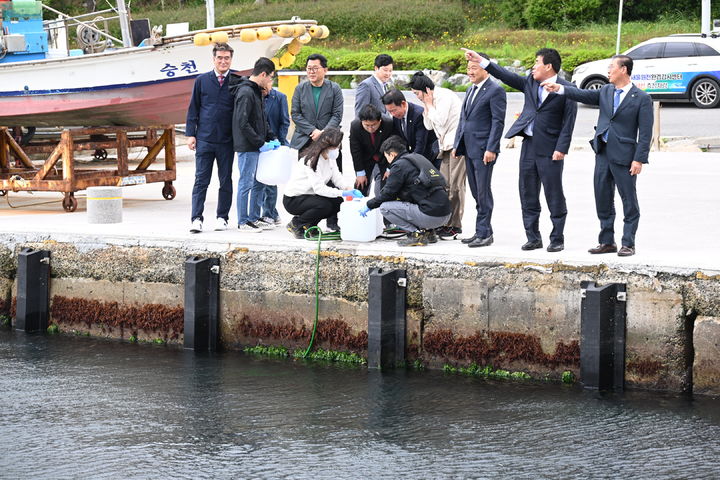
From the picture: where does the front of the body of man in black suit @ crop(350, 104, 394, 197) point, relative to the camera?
toward the camera

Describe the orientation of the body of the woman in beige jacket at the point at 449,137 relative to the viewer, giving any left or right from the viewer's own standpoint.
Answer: facing to the left of the viewer

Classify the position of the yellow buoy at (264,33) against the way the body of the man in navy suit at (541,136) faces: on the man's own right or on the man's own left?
on the man's own right

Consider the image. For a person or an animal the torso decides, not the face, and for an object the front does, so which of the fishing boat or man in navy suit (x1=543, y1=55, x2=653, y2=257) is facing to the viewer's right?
the fishing boat

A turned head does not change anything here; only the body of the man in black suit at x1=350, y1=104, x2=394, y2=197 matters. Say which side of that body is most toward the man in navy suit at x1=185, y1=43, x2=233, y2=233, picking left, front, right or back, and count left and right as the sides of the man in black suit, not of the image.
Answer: right

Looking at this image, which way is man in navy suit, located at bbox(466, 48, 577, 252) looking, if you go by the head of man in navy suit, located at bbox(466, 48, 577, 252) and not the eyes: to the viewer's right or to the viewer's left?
to the viewer's left

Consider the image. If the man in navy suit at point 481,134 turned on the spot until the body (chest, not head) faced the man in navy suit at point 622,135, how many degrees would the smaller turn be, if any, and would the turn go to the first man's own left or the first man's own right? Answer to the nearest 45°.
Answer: approximately 90° to the first man's own left

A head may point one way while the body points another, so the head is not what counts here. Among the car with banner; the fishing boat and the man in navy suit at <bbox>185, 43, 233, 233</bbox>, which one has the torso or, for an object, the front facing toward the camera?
the man in navy suit

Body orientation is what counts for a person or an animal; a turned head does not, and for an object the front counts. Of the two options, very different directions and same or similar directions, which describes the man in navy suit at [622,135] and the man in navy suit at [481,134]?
same or similar directions

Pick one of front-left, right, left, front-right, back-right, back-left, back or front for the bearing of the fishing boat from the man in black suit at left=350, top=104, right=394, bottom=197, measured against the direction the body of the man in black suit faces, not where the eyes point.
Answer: back-right

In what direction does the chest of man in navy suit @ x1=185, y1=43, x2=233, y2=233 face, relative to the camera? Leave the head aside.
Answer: toward the camera

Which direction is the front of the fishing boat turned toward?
to the viewer's right

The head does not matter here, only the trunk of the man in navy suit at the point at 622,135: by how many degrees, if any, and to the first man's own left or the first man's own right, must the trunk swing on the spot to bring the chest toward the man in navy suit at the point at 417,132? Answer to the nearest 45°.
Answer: approximately 90° to the first man's own right

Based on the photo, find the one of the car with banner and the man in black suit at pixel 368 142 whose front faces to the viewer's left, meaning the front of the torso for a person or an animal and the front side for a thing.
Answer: the car with banner

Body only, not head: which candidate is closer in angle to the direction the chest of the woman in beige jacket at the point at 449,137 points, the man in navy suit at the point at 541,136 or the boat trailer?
the boat trailer

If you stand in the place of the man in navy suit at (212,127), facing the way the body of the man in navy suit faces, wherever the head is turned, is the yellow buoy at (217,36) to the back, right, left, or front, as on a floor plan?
back
